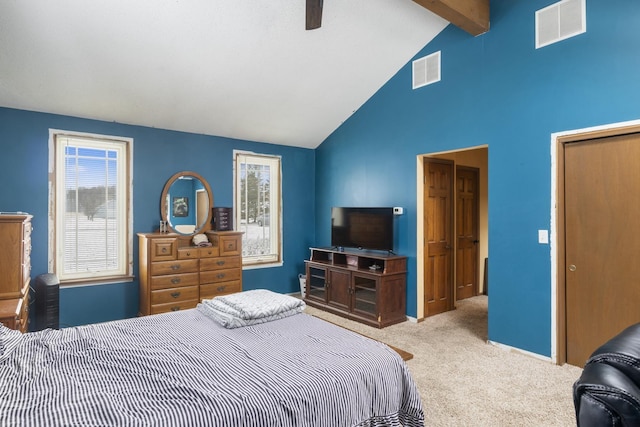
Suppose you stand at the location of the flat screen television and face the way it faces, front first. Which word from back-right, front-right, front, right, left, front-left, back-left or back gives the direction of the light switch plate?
left

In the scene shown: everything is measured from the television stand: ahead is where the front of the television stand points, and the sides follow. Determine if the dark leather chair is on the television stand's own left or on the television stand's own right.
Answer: on the television stand's own left

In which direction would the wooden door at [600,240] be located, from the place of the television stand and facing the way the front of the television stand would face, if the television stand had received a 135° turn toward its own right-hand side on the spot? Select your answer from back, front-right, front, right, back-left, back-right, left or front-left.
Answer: back-right

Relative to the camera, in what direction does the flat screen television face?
facing the viewer and to the left of the viewer

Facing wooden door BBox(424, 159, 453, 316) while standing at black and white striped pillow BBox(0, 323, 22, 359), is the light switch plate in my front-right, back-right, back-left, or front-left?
front-right

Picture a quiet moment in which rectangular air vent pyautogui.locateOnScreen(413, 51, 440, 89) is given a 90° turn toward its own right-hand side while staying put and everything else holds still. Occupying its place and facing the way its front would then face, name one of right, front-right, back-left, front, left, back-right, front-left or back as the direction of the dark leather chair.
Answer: back-left

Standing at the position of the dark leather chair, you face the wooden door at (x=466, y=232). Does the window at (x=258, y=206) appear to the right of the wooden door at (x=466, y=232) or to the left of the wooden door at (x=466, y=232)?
left

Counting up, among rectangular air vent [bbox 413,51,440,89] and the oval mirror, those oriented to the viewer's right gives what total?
0

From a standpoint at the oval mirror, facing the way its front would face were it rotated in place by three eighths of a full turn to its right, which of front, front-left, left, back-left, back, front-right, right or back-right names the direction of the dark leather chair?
back-left

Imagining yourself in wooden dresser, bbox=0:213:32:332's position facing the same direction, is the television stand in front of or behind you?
in front

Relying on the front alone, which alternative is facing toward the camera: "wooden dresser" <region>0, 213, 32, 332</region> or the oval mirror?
the oval mirror

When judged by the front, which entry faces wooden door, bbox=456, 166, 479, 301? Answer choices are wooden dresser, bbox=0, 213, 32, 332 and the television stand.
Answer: the wooden dresser

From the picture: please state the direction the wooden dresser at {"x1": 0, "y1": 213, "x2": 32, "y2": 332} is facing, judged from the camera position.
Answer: facing to the right of the viewer

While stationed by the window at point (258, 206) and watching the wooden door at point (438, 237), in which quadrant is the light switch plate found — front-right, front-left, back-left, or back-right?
front-right

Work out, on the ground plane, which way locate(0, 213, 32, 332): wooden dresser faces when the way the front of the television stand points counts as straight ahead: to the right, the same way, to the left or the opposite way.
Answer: the opposite way

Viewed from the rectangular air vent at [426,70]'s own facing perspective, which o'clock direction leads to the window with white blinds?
The window with white blinds is roughly at 1 o'clock from the rectangular air vent.

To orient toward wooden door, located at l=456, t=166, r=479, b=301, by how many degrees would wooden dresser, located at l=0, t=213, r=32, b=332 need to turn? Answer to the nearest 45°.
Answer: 0° — it already faces it

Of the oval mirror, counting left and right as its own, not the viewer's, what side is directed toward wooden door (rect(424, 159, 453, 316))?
left

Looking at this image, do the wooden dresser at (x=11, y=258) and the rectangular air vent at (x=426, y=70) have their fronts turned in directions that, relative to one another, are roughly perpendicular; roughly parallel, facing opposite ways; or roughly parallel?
roughly parallel, facing opposite ways

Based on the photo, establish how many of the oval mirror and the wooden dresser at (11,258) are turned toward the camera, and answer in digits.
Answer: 1

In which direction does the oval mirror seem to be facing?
toward the camera
